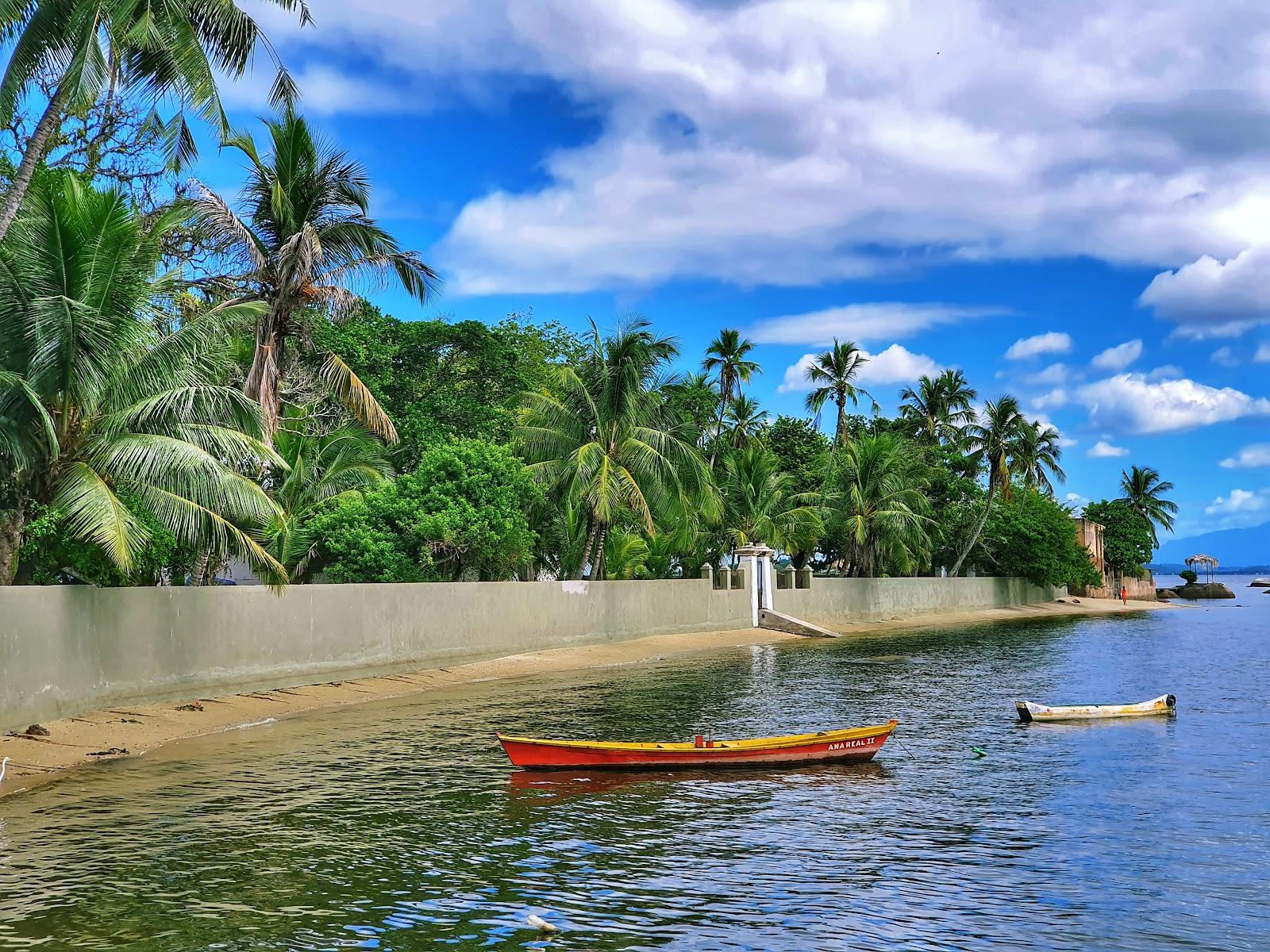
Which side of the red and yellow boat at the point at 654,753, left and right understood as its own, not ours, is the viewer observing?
right

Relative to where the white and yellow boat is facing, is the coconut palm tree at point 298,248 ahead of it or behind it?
behind

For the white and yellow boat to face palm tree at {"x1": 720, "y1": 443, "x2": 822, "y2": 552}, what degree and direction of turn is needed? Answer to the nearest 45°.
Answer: approximately 135° to its left

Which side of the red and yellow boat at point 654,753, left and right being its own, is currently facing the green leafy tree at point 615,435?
left

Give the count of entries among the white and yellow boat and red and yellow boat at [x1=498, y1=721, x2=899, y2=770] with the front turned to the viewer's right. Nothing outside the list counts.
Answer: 2

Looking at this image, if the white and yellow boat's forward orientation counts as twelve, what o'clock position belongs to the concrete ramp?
The concrete ramp is roughly at 8 o'clock from the white and yellow boat.

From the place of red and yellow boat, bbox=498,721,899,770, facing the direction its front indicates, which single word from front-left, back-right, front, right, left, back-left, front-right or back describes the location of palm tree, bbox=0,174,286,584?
back

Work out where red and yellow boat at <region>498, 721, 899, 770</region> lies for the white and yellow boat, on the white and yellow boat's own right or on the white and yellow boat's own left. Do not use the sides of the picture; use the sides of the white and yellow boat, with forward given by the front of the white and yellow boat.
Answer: on the white and yellow boat's own right

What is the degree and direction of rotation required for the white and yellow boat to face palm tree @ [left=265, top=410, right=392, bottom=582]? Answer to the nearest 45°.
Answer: approximately 180°

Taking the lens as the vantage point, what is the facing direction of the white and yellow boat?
facing to the right of the viewer

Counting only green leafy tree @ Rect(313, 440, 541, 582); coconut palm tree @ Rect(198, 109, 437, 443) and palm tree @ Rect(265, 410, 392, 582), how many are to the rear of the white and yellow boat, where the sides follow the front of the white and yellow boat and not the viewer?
3

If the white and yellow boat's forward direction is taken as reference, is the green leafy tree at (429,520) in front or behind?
behind
